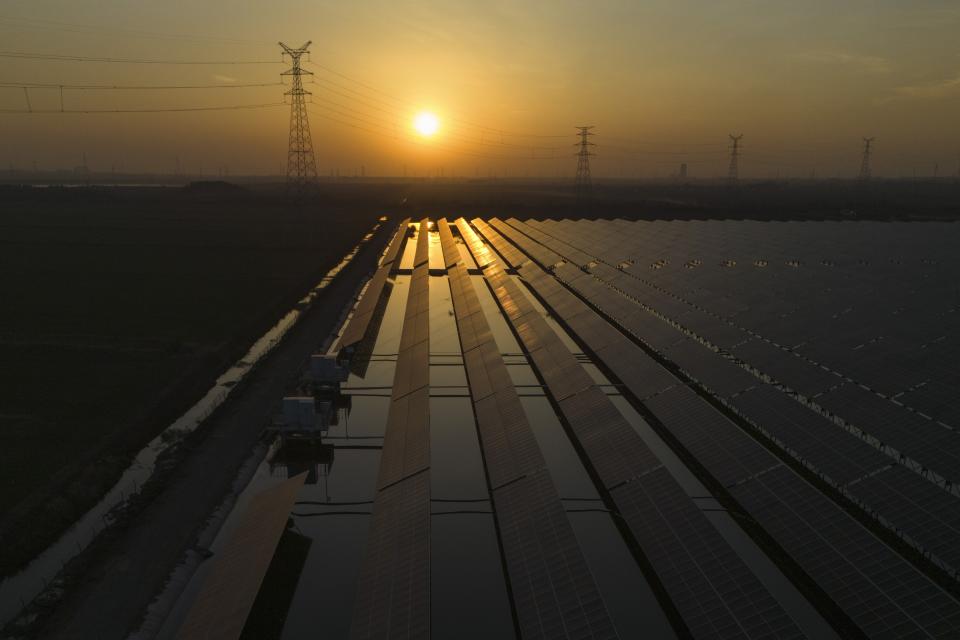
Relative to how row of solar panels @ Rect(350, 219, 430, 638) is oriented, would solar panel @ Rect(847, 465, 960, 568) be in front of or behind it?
behind

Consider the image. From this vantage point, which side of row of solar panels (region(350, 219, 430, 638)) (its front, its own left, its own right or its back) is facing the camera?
left

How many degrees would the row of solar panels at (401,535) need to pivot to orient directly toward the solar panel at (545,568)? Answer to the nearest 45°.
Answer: approximately 135° to its left

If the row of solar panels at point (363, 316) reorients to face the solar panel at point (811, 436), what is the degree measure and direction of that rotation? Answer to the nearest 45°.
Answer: approximately 135° to its left

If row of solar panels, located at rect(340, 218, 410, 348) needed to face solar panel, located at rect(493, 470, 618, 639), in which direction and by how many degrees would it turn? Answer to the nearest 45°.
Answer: approximately 90° to its left

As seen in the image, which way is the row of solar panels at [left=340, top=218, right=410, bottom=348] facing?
to the viewer's left

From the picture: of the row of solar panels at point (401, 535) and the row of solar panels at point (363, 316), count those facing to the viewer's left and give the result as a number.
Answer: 2

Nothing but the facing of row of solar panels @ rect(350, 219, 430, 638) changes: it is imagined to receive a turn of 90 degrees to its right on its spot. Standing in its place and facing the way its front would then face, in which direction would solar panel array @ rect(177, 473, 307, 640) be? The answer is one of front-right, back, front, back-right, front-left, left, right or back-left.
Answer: back

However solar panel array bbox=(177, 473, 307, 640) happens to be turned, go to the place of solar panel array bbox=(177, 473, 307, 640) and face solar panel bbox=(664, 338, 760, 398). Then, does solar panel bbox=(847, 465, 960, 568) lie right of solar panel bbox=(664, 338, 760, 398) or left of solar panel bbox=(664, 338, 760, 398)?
right

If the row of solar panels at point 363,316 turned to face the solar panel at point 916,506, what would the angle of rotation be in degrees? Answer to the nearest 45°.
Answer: approximately 135° to its left

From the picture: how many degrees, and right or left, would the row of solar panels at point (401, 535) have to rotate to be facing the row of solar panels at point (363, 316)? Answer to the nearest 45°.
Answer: approximately 90° to its right
